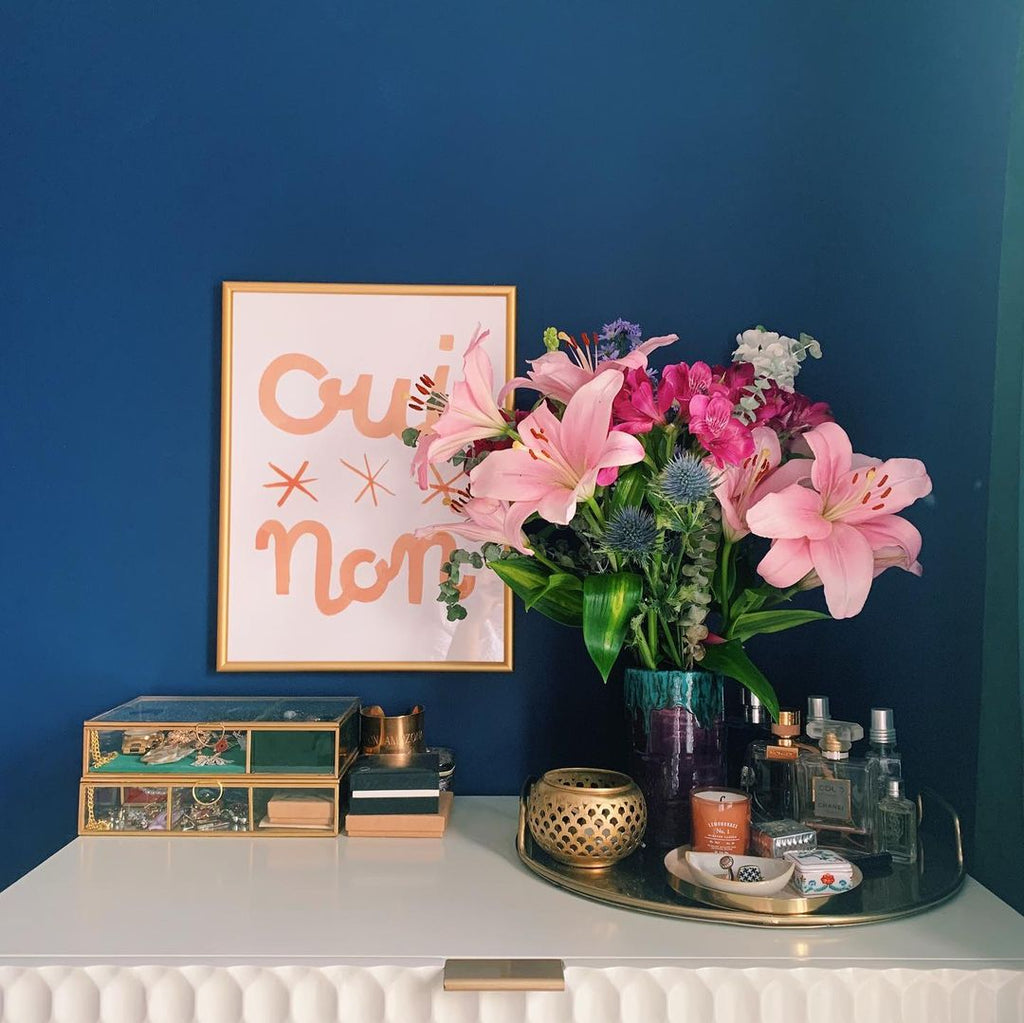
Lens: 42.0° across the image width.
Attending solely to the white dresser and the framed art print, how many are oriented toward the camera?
2

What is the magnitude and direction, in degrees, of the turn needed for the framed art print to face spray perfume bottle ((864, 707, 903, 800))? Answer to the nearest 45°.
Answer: approximately 45° to its left

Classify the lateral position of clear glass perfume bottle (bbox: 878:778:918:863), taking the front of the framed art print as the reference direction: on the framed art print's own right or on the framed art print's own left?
on the framed art print's own left

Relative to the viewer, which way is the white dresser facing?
toward the camera

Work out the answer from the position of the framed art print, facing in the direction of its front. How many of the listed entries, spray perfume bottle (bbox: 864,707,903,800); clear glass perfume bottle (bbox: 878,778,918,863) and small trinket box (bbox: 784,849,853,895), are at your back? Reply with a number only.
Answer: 0

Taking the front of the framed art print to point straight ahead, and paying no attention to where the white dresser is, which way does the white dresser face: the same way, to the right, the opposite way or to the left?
the same way

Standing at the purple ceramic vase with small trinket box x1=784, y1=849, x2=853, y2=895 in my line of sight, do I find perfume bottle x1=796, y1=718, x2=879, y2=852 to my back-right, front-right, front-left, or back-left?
front-left

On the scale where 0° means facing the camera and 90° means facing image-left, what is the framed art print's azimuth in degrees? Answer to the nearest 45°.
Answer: approximately 0°
